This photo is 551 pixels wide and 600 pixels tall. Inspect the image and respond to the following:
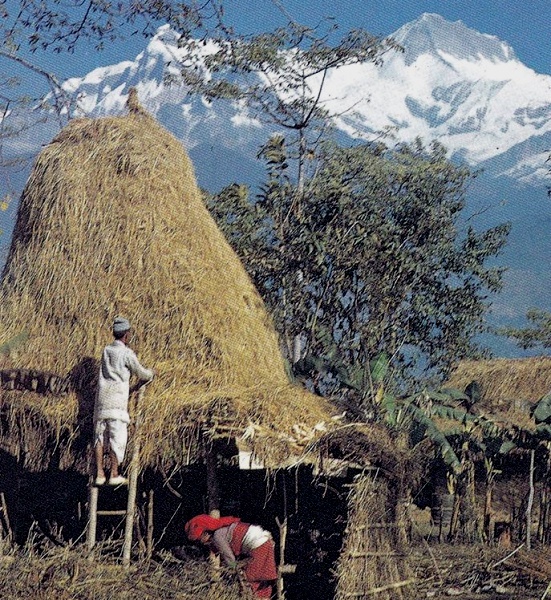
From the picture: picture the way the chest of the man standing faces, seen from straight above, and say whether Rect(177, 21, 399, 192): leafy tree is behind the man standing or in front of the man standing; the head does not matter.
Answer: in front

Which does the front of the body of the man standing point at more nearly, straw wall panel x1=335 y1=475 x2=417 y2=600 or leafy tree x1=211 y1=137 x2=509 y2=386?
the leafy tree

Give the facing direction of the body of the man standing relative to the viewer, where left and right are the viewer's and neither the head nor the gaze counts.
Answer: facing away from the viewer and to the right of the viewer

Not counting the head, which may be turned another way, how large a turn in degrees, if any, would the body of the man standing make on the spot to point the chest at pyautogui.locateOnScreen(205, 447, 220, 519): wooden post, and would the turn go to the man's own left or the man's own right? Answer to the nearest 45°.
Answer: approximately 45° to the man's own right

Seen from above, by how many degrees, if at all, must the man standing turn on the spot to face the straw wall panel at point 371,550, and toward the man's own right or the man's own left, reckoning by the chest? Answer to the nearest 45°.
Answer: approximately 45° to the man's own right
